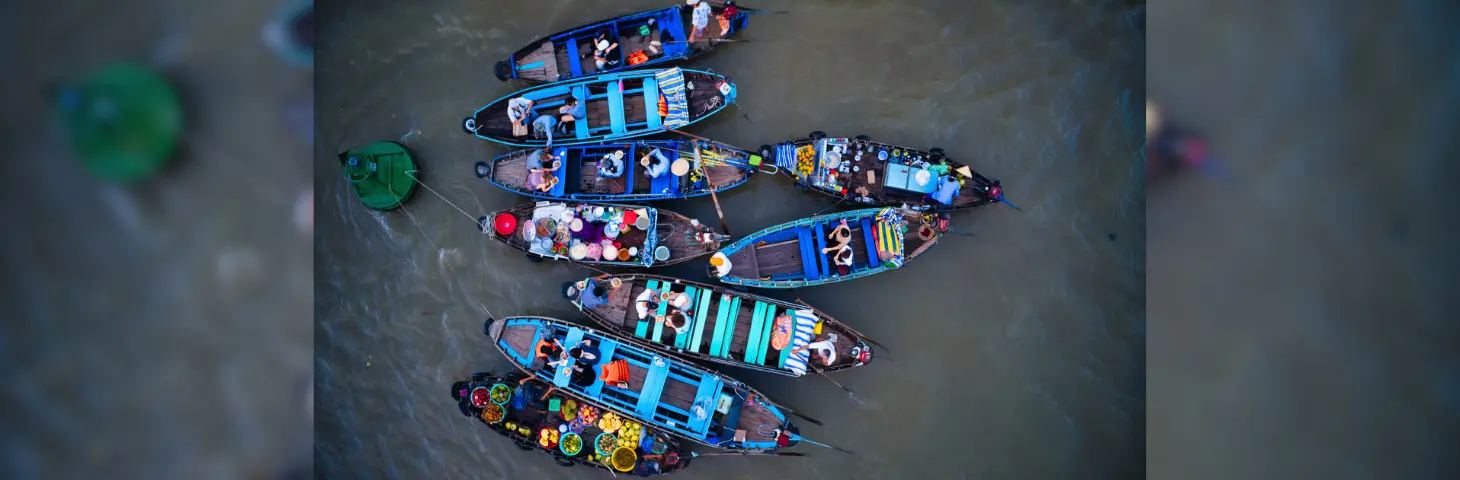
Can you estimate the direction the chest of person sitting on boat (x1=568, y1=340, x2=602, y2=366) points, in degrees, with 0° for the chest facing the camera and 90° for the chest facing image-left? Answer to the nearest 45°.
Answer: approximately 90°

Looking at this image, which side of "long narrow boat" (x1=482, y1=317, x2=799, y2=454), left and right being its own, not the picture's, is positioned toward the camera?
left

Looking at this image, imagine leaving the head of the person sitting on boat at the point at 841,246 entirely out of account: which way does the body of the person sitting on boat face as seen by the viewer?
to the viewer's left

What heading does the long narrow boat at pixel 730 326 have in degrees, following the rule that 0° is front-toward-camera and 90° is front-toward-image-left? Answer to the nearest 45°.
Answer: approximately 90°

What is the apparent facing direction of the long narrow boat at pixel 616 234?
to the viewer's left

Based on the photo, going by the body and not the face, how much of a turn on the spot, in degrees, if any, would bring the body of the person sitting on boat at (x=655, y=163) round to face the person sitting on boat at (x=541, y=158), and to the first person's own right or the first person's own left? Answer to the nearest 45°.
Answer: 0° — they already face them

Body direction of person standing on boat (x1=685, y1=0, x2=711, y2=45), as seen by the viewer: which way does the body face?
to the viewer's left
